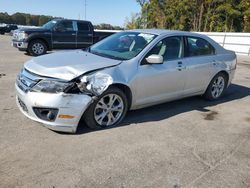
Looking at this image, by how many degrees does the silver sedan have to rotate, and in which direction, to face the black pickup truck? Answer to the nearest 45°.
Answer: approximately 135° to its right

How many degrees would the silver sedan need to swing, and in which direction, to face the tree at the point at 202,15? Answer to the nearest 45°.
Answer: approximately 135° to its right

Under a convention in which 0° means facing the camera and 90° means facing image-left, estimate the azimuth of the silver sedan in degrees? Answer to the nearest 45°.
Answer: approximately 45°
